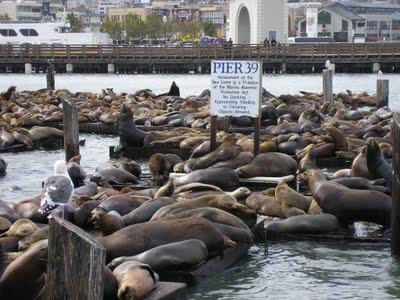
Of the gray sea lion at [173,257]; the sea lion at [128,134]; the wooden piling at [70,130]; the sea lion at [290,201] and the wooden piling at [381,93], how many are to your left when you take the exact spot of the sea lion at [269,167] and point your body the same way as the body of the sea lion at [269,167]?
2

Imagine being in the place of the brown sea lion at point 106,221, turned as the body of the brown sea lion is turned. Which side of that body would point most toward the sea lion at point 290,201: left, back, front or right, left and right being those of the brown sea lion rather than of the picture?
back

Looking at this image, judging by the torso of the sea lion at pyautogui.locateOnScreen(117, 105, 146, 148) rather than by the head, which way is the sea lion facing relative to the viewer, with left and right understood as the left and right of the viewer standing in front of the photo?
facing to the left of the viewer
